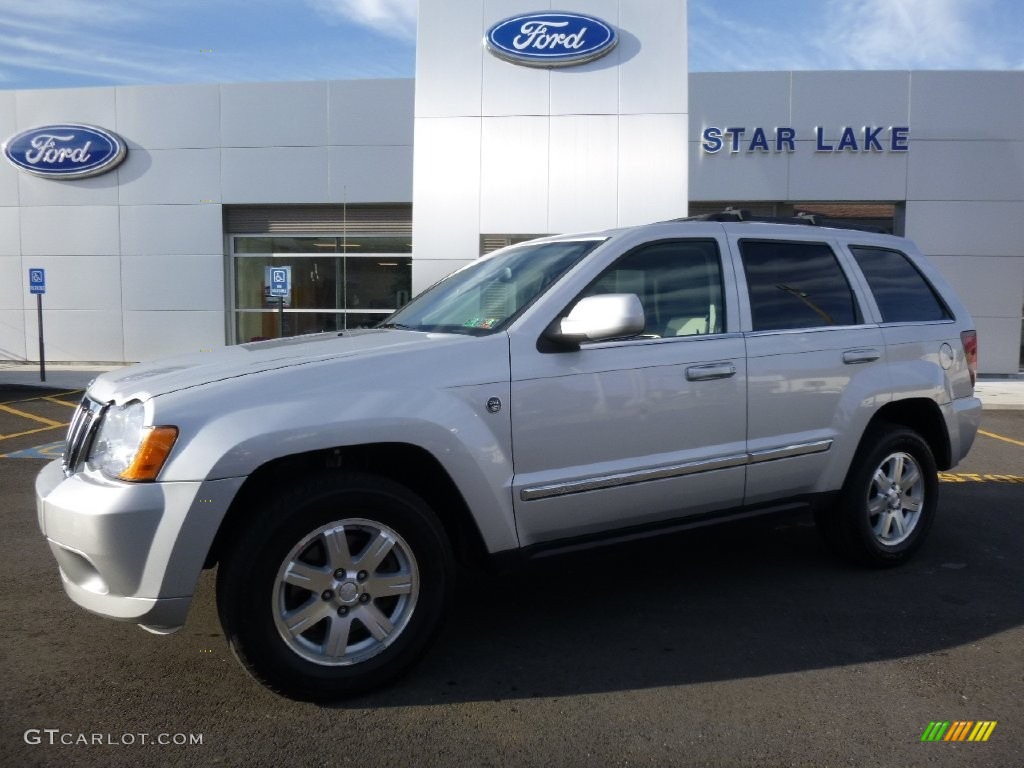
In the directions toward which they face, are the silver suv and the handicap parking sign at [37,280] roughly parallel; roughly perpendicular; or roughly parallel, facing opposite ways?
roughly perpendicular

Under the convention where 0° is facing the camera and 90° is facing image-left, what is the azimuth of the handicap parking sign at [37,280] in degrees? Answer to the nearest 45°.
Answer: approximately 0°

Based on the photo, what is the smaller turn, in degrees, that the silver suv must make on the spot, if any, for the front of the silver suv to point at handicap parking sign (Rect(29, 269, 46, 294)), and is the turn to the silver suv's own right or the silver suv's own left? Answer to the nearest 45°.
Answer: approximately 90° to the silver suv's own right

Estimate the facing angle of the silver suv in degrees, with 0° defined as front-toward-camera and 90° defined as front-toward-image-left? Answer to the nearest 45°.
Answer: approximately 45°

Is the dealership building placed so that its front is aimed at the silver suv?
yes
